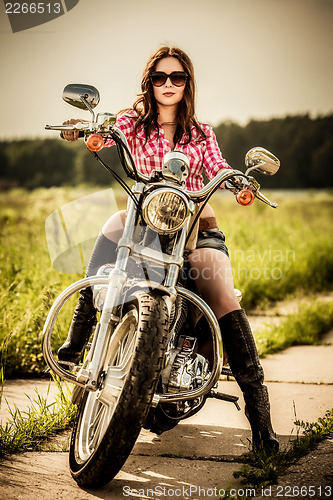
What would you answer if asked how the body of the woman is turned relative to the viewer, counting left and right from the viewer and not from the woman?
facing the viewer

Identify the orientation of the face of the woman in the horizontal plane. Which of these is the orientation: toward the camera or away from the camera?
toward the camera
